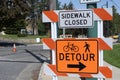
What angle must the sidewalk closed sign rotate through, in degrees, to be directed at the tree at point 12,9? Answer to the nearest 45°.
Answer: approximately 180°

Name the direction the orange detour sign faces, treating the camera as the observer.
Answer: facing the viewer

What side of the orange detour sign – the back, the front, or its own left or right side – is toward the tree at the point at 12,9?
back

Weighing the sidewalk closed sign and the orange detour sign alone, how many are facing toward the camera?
2

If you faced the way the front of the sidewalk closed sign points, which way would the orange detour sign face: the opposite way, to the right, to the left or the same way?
the same way
